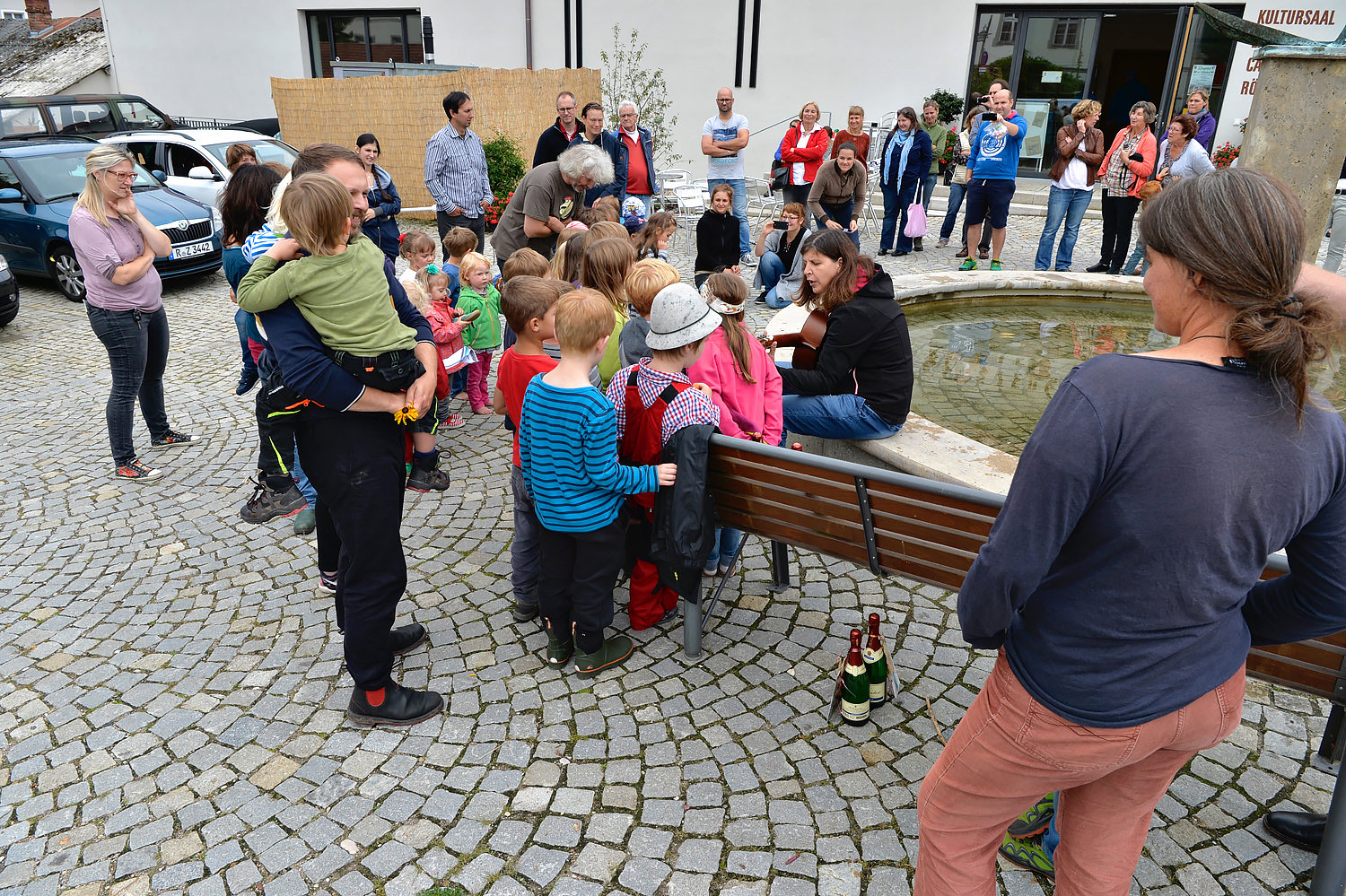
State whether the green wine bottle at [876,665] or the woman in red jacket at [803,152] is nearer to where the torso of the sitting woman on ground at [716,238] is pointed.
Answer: the green wine bottle

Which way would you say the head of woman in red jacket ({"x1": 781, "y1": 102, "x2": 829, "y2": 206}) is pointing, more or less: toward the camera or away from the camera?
toward the camera

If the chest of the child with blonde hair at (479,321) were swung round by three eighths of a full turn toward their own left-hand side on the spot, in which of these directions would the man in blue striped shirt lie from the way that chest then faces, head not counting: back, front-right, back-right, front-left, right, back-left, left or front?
front

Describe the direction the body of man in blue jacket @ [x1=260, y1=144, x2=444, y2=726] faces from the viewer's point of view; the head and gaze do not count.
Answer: to the viewer's right

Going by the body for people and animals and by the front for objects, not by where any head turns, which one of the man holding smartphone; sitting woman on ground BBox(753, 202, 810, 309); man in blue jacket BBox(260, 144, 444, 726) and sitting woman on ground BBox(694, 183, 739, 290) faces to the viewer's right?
the man in blue jacket

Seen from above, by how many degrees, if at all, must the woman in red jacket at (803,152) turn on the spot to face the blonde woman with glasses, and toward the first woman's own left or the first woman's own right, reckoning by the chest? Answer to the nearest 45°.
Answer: approximately 45° to the first woman's own right

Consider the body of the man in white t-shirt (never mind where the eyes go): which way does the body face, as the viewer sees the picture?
toward the camera

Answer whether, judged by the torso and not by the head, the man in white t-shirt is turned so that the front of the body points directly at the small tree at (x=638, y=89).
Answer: no

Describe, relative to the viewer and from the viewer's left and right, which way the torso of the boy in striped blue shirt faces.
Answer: facing away from the viewer and to the right of the viewer

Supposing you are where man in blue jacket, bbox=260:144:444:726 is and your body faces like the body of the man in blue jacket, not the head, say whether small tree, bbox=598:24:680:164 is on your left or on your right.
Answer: on your left

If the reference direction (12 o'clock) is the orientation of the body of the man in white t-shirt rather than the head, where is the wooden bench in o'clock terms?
The wooden bench is roughly at 12 o'clock from the man in white t-shirt.

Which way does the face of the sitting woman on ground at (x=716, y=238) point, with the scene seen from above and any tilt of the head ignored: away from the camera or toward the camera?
toward the camera

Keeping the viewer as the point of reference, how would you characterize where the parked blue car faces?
facing the viewer and to the right of the viewer

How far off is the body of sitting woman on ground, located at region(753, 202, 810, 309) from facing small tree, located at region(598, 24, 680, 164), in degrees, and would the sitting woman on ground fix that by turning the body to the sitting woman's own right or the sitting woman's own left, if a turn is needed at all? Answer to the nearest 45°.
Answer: approximately 135° to the sitting woman's own right

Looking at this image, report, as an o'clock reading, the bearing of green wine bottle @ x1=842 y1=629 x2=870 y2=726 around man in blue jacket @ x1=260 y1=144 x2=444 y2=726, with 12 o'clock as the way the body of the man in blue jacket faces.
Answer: The green wine bottle is roughly at 1 o'clock from the man in blue jacket.

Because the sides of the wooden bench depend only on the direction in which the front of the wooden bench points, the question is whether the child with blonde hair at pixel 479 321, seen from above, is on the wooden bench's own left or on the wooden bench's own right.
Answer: on the wooden bench's own left

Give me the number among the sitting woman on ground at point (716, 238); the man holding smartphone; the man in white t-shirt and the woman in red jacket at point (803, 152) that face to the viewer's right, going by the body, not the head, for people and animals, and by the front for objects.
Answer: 0

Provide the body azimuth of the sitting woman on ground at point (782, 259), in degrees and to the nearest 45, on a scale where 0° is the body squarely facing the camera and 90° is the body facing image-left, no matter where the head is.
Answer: approximately 45°

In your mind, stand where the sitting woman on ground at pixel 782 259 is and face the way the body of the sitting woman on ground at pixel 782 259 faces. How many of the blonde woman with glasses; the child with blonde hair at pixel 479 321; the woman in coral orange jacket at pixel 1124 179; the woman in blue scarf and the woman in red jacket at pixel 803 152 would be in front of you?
2

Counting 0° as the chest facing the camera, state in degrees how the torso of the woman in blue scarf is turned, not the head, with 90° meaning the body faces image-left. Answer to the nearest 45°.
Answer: approximately 45°

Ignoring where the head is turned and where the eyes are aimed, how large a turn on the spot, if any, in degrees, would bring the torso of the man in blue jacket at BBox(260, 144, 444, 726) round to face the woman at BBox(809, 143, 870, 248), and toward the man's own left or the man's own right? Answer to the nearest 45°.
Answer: approximately 45° to the man's own left
